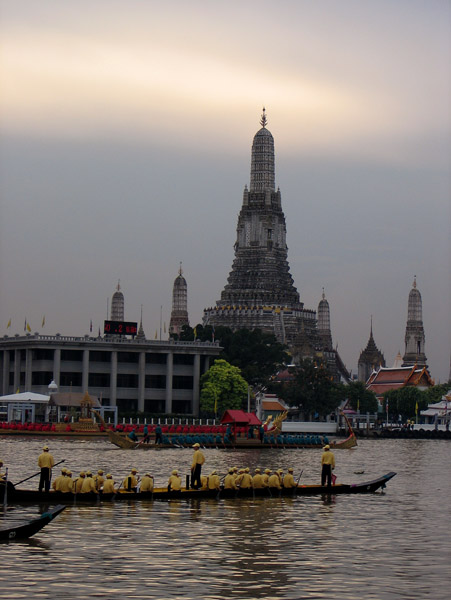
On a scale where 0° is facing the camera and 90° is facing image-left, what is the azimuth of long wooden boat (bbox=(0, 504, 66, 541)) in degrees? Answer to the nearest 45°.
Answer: approximately 270°

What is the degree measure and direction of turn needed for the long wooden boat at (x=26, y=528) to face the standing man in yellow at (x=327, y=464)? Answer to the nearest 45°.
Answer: approximately 45° to its left

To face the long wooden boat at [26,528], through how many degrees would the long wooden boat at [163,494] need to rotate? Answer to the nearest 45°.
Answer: approximately 90° to its right

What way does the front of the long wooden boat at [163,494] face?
to the viewer's right

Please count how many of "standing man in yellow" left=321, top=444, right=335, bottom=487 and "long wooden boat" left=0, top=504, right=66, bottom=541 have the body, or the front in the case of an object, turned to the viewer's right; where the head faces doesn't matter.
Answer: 1

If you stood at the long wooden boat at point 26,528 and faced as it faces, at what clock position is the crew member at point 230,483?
The crew member is roughly at 10 o'clock from the long wooden boat.
